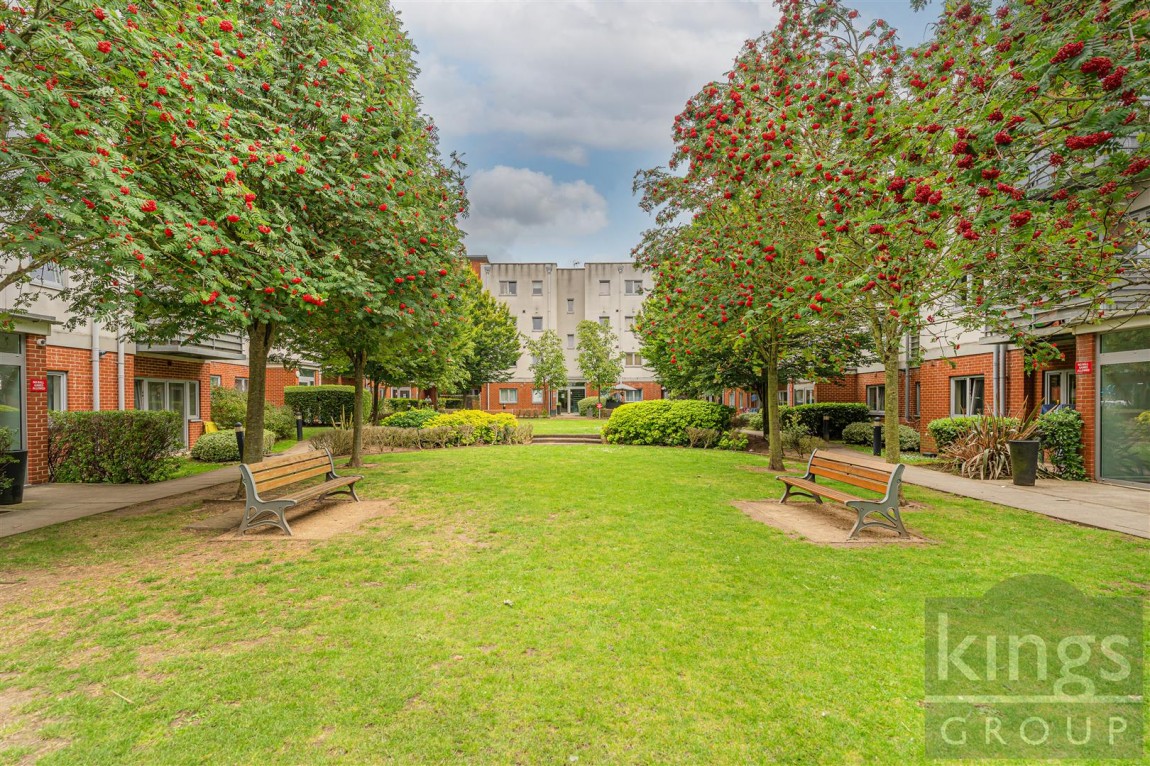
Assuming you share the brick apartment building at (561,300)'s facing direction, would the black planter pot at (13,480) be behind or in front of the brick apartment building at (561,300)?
in front

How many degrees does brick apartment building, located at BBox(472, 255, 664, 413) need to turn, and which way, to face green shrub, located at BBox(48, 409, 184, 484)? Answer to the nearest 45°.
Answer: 0° — it already faces it

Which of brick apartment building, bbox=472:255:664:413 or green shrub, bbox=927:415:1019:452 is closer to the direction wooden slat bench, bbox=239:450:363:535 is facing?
the green shrub

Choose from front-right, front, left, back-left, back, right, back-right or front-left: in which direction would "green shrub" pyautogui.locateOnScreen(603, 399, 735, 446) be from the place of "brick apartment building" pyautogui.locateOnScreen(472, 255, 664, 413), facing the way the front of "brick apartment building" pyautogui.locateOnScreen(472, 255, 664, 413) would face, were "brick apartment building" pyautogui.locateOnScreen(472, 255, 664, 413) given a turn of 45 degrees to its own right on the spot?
front-left

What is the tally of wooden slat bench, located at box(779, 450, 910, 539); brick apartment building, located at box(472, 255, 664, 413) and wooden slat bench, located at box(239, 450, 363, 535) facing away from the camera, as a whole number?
0

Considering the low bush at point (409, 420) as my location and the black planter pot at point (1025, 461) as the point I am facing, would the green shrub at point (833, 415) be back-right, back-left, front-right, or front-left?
front-left

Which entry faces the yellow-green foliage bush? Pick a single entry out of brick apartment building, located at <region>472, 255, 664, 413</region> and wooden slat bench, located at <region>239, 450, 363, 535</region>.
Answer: the brick apartment building

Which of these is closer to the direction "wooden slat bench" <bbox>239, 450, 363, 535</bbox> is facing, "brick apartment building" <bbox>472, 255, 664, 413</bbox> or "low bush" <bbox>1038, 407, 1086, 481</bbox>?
the low bush

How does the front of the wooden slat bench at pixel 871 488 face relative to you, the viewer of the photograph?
facing the viewer and to the left of the viewer

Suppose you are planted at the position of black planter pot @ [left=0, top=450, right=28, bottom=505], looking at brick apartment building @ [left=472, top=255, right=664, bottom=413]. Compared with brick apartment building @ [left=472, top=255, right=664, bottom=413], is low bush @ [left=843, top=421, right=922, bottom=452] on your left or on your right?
right

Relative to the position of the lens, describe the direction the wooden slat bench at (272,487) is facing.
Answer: facing the viewer and to the right of the viewer

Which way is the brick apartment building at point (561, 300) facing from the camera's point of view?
toward the camera

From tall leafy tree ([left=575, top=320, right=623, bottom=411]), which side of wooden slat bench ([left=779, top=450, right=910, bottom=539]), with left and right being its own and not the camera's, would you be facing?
right

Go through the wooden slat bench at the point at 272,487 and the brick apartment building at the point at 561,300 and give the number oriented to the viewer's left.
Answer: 0

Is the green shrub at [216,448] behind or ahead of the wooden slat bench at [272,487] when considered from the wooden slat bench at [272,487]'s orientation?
behind

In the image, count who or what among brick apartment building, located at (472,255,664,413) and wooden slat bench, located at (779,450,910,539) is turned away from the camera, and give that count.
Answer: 0
